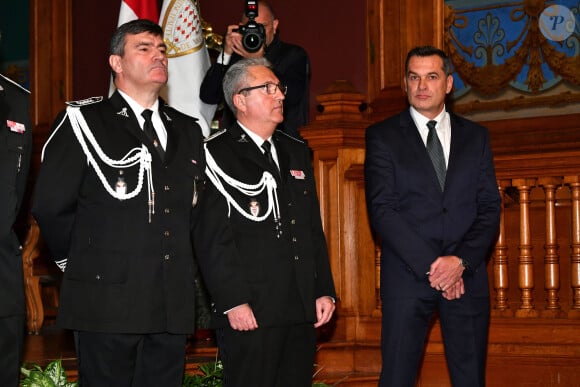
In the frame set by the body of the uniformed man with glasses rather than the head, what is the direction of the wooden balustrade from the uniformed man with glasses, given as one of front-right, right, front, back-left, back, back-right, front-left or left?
left

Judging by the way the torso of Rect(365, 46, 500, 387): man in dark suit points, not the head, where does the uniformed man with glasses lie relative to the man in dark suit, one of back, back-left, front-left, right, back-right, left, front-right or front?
front-right

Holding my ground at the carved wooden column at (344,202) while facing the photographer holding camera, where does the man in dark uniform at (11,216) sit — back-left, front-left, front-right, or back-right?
front-left

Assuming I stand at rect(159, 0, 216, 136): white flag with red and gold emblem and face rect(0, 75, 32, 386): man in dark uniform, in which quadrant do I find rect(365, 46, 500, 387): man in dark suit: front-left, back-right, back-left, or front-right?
front-left

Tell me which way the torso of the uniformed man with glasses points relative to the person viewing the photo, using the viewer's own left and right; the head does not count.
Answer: facing the viewer and to the right of the viewer

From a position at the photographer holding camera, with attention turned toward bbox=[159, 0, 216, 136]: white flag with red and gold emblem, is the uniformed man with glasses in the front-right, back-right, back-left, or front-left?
back-left

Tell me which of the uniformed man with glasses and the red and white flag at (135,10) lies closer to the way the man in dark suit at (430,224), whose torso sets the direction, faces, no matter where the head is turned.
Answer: the uniformed man with glasses

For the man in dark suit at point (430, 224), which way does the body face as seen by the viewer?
toward the camera

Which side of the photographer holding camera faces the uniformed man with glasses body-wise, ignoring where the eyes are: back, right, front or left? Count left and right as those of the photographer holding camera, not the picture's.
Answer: front

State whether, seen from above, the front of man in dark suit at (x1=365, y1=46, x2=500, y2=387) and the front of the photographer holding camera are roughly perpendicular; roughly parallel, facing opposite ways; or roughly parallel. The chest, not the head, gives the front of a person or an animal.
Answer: roughly parallel

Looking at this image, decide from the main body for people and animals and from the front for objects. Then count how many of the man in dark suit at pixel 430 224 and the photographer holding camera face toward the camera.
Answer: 2

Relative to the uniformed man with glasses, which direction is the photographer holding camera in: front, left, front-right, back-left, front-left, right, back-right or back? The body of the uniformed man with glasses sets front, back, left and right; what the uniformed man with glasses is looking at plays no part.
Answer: back-left

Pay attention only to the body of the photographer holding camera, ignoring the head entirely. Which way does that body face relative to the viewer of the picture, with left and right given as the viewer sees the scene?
facing the viewer
